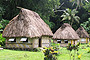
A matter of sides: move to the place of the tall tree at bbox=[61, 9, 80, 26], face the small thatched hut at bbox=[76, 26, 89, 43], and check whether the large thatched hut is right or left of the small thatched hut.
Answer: right

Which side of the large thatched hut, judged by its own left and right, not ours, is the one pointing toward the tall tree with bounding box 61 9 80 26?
left

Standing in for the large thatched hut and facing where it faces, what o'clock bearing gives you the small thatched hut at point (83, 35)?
The small thatched hut is roughly at 9 o'clock from the large thatched hut.

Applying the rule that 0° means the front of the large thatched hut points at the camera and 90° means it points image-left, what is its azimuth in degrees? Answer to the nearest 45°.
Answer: approximately 315°

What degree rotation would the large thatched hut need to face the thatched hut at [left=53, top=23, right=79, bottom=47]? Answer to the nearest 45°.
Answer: approximately 90° to its left
